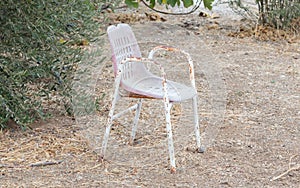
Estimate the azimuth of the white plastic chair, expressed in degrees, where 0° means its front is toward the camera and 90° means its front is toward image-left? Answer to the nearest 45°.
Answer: approximately 315°

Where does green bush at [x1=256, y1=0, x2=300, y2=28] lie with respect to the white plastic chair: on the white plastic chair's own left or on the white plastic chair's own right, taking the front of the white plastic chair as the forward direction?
on the white plastic chair's own left

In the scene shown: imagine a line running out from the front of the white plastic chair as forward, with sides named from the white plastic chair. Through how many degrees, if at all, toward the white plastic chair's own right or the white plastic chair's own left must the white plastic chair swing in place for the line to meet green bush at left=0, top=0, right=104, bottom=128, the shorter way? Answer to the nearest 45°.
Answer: approximately 180°
